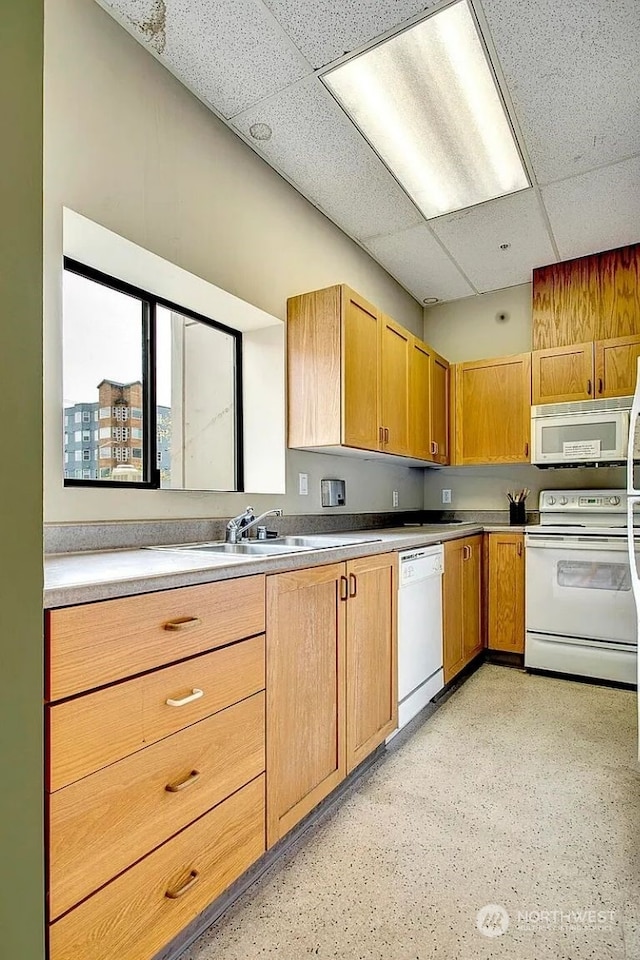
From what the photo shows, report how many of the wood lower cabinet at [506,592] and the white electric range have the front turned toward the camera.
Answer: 2

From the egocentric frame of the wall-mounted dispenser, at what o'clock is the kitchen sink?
The kitchen sink is roughly at 2 o'clock from the wall-mounted dispenser.

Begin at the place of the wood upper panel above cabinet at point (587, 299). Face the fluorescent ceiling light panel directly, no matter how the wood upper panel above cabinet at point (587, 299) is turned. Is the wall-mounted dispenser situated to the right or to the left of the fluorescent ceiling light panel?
right

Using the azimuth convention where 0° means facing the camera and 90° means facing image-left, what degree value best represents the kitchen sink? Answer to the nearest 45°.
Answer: approximately 315°

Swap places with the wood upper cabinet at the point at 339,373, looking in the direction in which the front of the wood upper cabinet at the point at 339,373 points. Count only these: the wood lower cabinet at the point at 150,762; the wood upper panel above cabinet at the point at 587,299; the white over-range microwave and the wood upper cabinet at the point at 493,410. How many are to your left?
3

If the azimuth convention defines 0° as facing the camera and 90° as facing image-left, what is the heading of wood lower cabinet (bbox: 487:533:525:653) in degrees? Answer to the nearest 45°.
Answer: approximately 0°

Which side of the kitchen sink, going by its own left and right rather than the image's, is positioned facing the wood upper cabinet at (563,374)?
left

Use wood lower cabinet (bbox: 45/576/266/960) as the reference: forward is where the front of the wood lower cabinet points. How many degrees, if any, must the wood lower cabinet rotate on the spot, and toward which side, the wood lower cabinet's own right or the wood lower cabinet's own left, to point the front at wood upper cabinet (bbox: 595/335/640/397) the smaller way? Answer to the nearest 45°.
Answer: approximately 90° to the wood lower cabinet's own left

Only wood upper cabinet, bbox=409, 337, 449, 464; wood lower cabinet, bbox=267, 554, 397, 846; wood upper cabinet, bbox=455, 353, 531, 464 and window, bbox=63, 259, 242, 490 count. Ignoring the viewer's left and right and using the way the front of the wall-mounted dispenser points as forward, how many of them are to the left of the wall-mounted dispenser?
2

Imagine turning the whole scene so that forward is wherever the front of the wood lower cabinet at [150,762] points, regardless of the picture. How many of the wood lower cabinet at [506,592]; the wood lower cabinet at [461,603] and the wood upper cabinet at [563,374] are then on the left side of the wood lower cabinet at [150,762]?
3

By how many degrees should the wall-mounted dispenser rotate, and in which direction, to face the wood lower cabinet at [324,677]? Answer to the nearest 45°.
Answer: approximately 45° to its right

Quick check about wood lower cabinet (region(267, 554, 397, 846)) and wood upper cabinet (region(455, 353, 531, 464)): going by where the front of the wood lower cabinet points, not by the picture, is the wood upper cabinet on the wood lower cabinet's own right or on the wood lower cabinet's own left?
on the wood lower cabinet's own left
